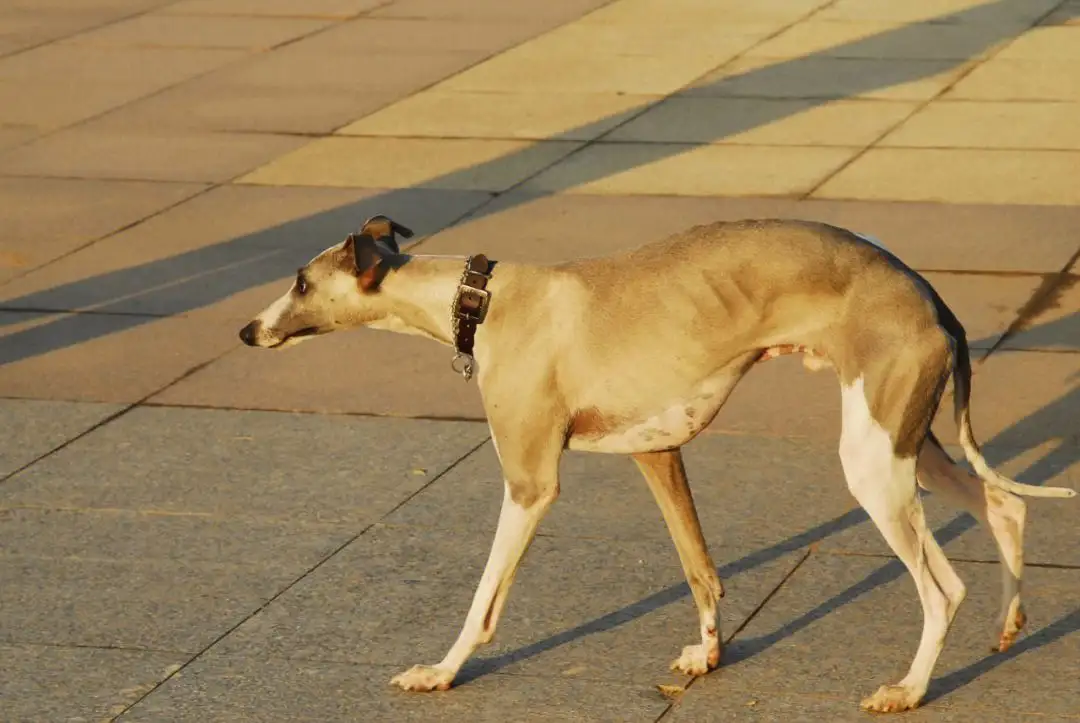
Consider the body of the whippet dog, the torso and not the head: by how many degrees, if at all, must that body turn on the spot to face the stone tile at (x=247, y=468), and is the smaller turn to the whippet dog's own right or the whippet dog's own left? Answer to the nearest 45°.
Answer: approximately 45° to the whippet dog's own right

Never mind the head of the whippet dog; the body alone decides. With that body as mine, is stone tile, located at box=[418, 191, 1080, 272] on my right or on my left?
on my right

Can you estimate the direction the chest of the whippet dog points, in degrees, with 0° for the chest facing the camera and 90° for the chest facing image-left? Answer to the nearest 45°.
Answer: approximately 90°

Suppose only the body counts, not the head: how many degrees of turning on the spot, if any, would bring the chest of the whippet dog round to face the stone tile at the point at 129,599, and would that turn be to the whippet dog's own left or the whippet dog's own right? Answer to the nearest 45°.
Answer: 0° — it already faces it

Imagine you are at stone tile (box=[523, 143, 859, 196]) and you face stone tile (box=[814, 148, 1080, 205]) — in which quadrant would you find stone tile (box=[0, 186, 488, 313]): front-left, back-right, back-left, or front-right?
back-right

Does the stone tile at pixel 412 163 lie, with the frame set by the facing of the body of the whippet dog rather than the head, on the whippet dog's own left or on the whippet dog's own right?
on the whippet dog's own right

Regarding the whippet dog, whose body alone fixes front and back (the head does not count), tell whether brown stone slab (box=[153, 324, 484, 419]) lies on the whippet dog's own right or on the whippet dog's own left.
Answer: on the whippet dog's own right

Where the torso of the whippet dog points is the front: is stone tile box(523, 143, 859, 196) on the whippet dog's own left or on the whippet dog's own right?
on the whippet dog's own right

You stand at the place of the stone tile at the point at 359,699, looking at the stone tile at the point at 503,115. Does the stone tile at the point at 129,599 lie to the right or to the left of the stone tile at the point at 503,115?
left

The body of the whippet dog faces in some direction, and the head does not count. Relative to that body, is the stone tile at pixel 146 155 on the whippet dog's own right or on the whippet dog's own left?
on the whippet dog's own right

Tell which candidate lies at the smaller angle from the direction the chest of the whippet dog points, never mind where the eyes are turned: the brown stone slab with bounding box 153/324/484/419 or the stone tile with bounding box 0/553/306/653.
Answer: the stone tile

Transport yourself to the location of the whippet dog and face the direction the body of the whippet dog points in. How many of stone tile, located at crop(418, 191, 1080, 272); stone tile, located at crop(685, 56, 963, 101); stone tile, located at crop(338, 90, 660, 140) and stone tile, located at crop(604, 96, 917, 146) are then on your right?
4

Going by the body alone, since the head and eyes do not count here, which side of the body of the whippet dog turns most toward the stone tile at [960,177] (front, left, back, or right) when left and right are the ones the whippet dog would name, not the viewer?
right
